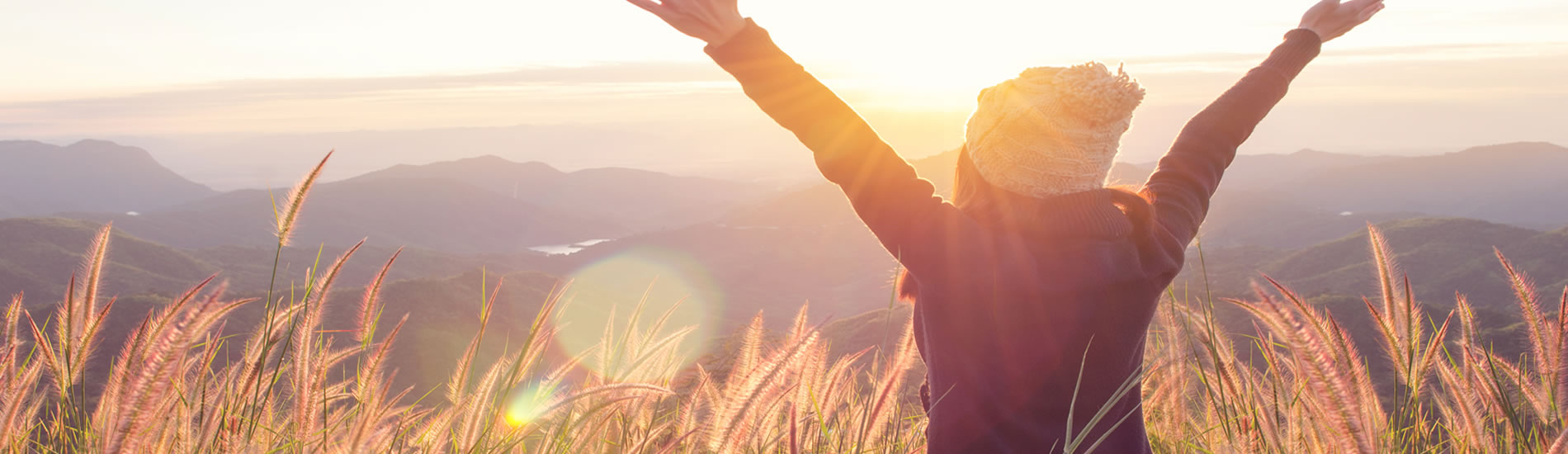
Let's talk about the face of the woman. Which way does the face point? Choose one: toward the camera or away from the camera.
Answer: away from the camera

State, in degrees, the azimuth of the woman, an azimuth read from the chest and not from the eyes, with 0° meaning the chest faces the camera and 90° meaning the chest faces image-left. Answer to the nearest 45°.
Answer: approximately 180°
